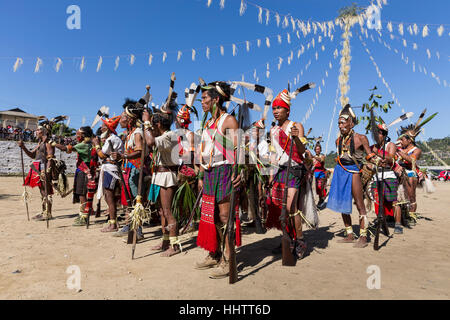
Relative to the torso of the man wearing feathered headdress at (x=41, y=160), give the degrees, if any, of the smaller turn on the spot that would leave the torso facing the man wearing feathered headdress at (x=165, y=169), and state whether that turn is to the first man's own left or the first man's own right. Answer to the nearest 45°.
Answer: approximately 90° to the first man's own left

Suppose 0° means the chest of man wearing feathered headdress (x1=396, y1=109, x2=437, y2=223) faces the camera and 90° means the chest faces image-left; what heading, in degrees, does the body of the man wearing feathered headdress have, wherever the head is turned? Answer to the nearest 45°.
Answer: approximately 90°

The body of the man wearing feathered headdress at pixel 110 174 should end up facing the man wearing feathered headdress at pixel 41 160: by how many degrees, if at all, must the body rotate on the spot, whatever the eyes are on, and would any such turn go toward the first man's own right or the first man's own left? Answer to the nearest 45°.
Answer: approximately 45° to the first man's own right

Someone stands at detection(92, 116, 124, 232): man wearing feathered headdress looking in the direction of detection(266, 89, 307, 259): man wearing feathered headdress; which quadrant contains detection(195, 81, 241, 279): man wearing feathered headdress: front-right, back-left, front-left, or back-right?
front-right

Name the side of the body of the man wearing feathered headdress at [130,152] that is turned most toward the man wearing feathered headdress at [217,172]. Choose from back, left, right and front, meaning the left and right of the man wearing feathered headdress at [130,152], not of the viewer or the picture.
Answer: left

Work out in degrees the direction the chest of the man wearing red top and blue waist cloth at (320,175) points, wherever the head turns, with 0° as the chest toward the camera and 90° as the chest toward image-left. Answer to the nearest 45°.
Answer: approximately 45°

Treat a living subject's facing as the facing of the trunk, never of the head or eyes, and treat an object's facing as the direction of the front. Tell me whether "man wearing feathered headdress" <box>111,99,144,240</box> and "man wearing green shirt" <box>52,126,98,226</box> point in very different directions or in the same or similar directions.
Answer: same or similar directions

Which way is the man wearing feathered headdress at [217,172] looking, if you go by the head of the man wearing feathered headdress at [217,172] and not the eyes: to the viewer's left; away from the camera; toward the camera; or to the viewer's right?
to the viewer's left

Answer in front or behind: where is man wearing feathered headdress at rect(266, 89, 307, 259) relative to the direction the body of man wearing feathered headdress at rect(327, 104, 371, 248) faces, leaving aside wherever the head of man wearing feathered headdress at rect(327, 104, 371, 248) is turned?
in front
